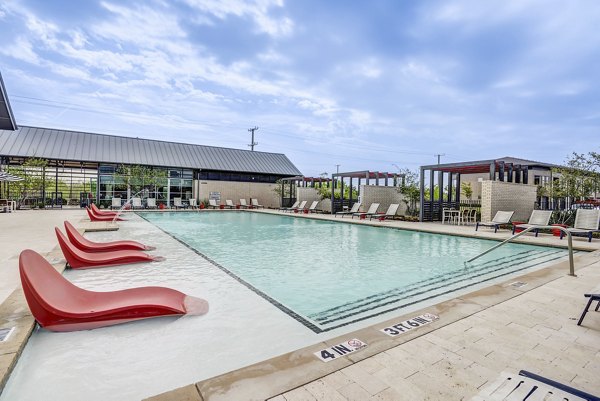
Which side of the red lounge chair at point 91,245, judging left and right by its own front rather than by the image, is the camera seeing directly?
right

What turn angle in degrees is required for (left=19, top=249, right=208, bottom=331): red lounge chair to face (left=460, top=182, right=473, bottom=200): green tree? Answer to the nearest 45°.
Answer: approximately 45° to its left

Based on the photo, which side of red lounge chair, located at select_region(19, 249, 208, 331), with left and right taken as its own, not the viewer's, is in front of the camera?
right

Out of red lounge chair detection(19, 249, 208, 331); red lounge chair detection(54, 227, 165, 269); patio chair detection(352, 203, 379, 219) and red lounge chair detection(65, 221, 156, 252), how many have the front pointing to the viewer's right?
3

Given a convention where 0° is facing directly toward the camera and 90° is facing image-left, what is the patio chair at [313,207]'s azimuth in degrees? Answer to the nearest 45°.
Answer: approximately 45°

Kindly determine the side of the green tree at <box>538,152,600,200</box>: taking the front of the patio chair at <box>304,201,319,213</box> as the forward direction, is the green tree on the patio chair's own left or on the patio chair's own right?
on the patio chair's own left

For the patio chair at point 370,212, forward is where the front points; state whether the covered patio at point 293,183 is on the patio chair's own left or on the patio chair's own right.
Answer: on the patio chair's own right

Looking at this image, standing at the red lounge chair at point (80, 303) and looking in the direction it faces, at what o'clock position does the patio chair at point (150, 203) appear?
The patio chair is roughly at 9 o'clock from the red lounge chair.
